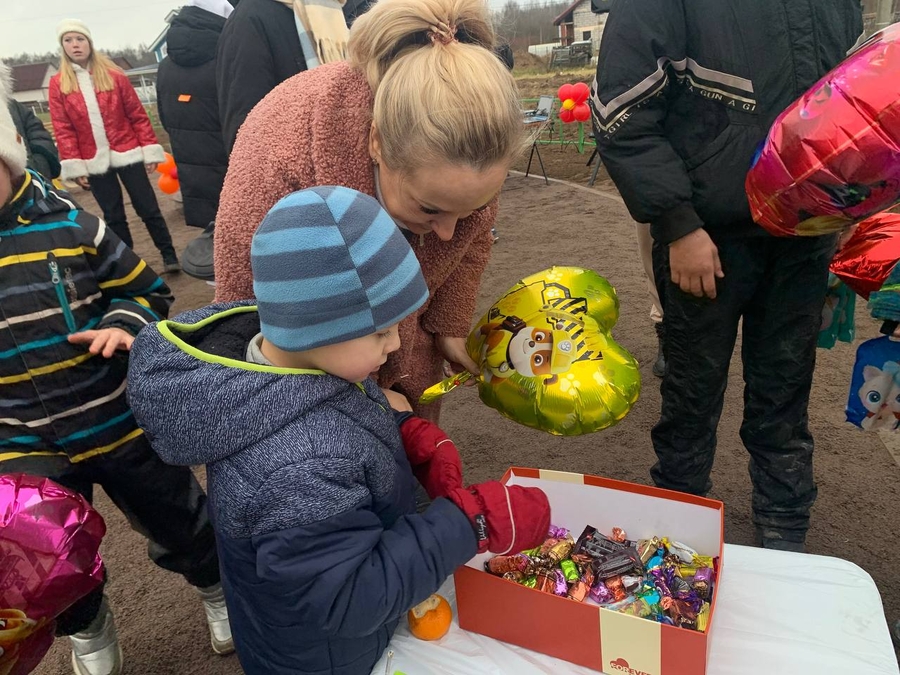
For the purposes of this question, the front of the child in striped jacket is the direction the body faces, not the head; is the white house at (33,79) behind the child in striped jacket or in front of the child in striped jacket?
behind

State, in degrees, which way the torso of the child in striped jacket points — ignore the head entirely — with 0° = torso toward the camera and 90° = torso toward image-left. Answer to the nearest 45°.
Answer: approximately 0°

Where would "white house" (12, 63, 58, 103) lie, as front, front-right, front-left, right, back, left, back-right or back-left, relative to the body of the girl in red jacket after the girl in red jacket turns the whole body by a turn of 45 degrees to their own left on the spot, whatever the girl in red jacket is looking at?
back-left

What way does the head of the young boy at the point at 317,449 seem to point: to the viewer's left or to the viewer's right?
to the viewer's right

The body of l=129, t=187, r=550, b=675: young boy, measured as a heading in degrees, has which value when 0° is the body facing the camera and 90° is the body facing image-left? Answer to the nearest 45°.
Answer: approximately 270°

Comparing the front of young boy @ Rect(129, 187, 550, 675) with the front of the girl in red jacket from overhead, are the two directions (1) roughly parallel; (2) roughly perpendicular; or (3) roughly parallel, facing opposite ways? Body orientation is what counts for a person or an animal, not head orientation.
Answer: roughly perpendicular
